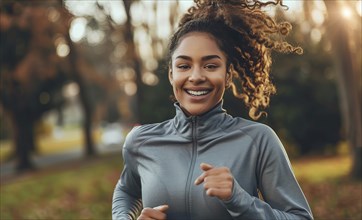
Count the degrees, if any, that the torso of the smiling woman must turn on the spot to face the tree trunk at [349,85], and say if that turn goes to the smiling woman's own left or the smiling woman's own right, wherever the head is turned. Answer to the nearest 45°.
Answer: approximately 180°

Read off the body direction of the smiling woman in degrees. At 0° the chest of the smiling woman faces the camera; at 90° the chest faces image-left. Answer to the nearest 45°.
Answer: approximately 0°

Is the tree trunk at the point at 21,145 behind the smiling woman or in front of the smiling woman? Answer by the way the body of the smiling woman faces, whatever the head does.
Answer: behind

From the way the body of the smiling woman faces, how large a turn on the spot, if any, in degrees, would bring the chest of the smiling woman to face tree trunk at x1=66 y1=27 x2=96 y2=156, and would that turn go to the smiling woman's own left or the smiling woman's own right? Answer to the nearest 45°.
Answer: approximately 180°

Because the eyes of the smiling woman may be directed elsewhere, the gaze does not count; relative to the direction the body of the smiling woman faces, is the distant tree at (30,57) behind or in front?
behind
